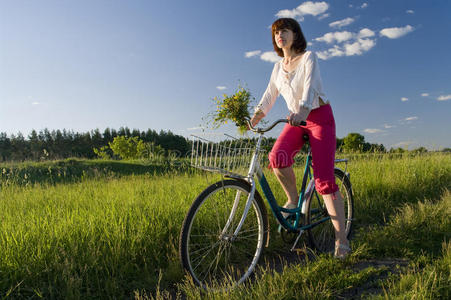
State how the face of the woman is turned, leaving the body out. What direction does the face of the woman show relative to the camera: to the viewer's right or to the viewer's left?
to the viewer's left

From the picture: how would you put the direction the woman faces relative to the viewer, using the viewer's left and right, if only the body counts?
facing the viewer and to the left of the viewer
